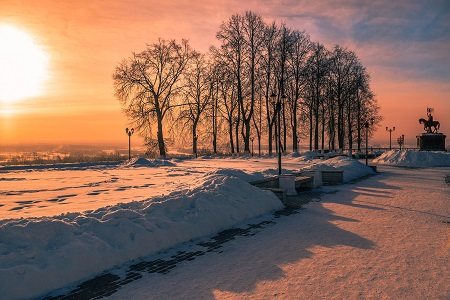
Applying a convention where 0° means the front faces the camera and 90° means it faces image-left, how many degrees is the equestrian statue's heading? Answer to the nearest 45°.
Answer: approximately 90°

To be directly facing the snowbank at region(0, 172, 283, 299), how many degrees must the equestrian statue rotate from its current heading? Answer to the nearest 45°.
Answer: approximately 90° to its left

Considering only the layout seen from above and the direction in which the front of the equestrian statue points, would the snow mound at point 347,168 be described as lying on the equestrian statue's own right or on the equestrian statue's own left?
on the equestrian statue's own left

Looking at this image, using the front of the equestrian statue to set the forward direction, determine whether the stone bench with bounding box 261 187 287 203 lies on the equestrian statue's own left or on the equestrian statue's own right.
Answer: on the equestrian statue's own left

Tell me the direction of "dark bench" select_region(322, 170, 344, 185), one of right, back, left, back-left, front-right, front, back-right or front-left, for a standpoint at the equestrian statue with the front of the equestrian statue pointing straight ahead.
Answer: left
